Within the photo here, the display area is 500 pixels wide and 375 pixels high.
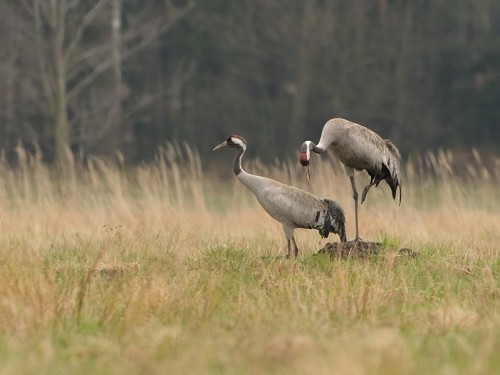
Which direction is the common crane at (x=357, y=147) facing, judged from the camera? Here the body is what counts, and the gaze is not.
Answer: to the viewer's left

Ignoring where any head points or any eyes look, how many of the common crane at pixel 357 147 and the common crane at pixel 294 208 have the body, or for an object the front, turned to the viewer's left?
2

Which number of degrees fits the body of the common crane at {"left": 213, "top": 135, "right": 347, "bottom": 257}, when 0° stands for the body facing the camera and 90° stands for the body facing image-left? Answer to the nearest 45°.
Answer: approximately 90°

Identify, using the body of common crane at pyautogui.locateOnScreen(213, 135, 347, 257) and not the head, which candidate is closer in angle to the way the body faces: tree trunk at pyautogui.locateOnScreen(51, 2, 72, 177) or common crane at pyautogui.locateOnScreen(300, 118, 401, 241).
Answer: the tree trunk
